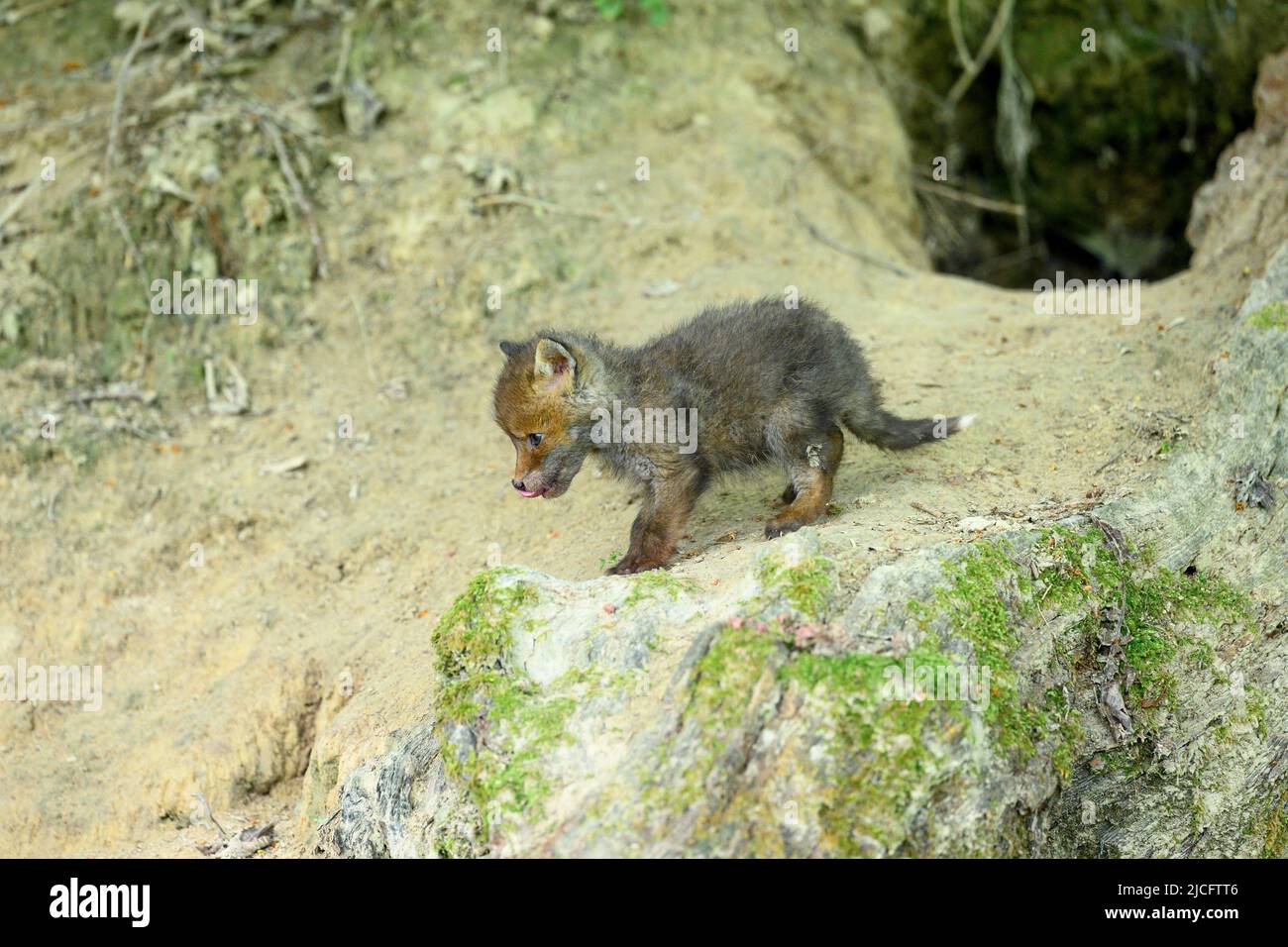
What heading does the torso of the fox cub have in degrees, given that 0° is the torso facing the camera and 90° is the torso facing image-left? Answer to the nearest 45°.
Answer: approximately 90°
